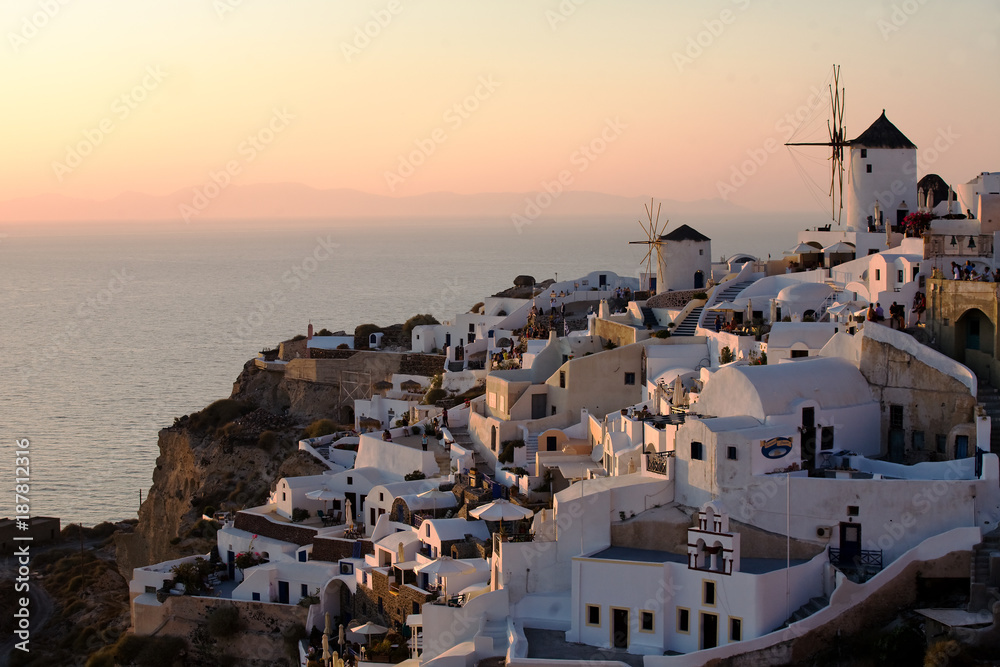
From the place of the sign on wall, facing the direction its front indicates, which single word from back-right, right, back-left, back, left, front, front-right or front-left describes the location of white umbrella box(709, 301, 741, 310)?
back

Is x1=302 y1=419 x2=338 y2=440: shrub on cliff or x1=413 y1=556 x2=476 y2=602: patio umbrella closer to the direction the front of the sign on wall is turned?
the patio umbrella

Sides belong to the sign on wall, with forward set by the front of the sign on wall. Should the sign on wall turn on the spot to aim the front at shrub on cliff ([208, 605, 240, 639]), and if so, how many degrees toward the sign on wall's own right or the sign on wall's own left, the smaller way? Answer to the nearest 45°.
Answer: approximately 90° to the sign on wall's own right

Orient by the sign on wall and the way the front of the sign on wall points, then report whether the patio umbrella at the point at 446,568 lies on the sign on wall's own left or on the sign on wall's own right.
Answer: on the sign on wall's own right

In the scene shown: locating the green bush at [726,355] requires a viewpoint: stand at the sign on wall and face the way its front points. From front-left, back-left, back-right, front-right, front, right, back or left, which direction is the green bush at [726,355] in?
back

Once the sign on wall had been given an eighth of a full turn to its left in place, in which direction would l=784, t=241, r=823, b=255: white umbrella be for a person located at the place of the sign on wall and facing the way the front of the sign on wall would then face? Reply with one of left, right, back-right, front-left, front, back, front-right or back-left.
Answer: back-left

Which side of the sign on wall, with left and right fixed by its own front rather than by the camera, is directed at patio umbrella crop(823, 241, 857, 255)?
back

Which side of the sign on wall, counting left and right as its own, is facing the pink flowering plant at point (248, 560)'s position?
right

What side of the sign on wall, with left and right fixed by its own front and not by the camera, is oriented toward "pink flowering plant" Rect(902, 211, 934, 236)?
back

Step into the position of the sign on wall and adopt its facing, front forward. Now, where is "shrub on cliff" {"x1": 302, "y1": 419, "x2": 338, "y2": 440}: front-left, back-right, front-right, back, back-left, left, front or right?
back-right
